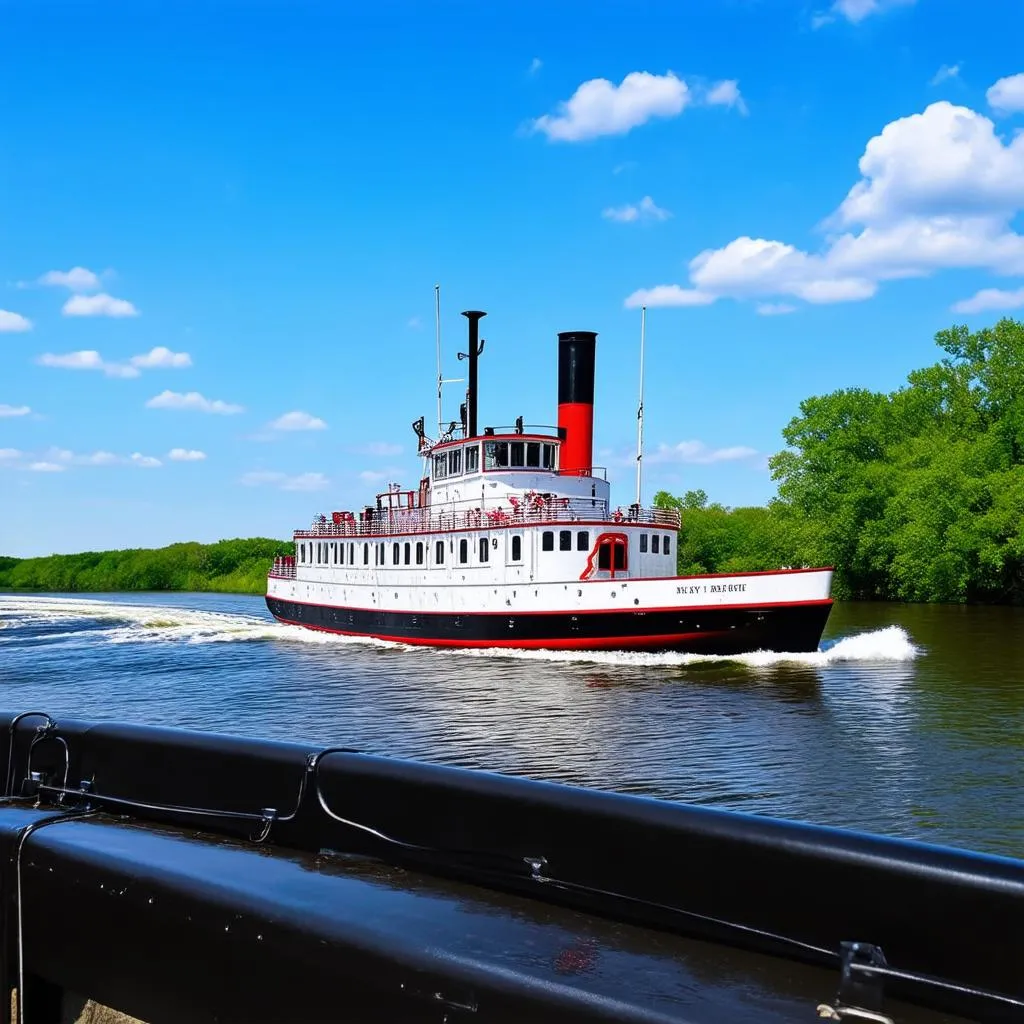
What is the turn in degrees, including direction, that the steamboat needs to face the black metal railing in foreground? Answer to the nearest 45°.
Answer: approximately 45° to its right

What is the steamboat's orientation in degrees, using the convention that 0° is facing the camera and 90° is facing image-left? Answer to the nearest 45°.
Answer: approximately 315°
